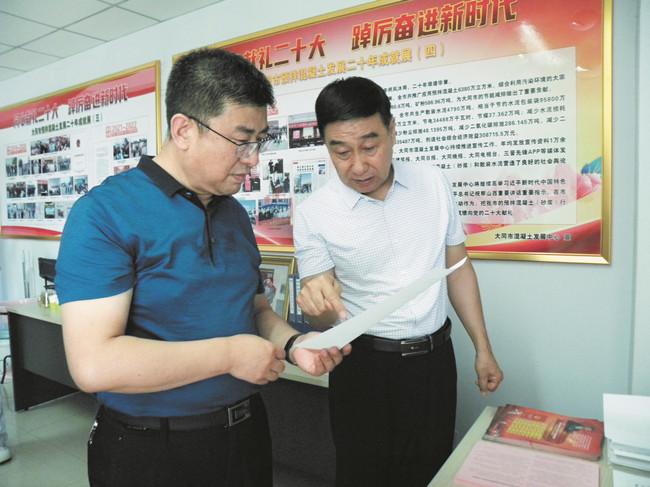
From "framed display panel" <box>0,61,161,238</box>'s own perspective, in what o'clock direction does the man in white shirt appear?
The man in white shirt is roughly at 10 o'clock from the framed display panel.

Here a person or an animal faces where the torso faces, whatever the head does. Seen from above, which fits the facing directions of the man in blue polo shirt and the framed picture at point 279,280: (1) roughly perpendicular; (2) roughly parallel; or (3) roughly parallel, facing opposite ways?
roughly perpendicular

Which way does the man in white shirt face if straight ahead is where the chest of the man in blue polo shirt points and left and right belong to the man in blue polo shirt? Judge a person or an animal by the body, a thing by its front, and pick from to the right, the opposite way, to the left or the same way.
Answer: to the right

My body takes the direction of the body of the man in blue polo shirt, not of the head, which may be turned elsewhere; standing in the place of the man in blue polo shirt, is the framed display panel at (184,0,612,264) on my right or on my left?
on my left

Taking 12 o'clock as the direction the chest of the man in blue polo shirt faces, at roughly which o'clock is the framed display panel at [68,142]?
The framed display panel is roughly at 7 o'clock from the man in blue polo shirt.

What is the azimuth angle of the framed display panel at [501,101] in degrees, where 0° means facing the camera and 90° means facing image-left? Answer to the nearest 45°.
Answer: approximately 45°
